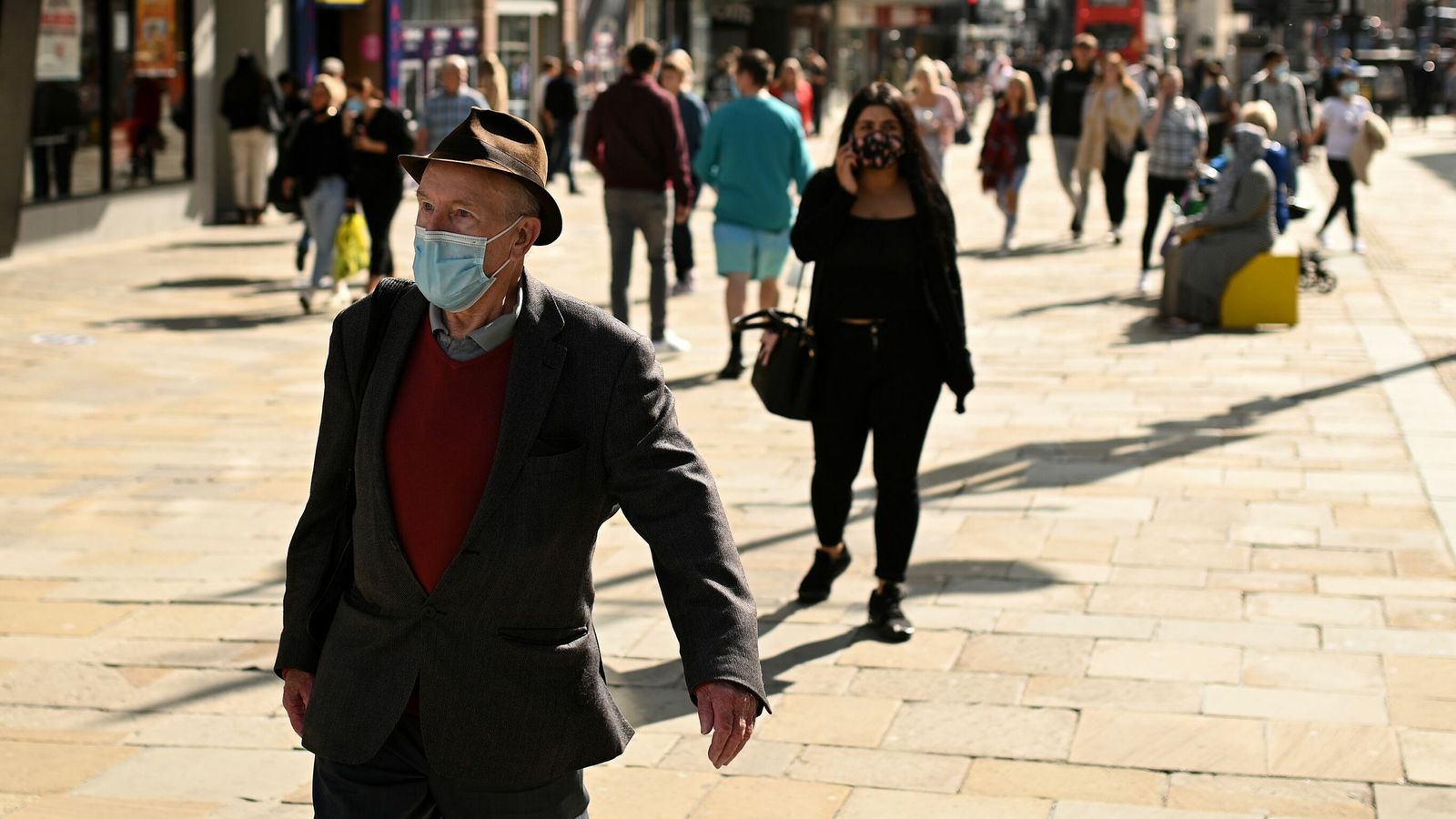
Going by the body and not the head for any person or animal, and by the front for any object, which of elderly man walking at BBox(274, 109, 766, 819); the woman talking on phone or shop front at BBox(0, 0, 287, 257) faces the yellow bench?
the shop front

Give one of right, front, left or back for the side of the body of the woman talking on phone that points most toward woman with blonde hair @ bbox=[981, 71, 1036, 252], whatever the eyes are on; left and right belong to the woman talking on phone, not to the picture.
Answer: back

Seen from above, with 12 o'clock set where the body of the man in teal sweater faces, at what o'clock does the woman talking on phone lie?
The woman talking on phone is roughly at 6 o'clock from the man in teal sweater.

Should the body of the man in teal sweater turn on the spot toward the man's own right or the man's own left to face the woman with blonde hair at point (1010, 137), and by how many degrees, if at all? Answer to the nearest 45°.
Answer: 0° — they already face them

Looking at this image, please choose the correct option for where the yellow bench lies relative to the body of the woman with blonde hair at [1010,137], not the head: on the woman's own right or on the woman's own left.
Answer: on the woman's own left

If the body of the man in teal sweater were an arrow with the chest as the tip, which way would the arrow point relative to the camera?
away from the camera

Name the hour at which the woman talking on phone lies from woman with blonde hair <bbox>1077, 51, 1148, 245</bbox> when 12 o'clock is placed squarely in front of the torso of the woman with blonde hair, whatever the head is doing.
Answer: The woman talking on phone is roughly at 12 o'clock from the woman with blonde hair.

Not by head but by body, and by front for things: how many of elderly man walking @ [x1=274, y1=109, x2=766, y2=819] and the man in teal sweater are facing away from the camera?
1
